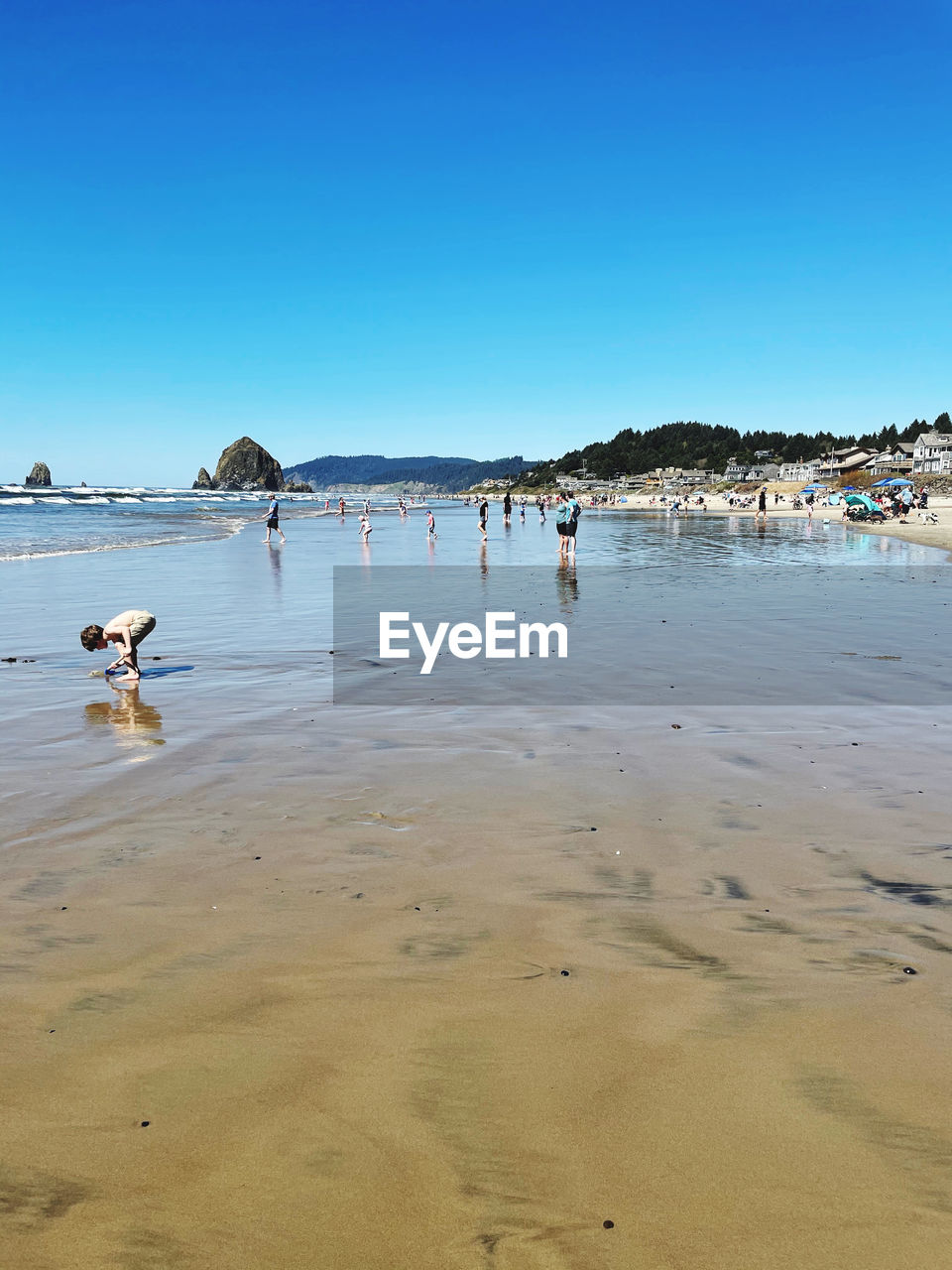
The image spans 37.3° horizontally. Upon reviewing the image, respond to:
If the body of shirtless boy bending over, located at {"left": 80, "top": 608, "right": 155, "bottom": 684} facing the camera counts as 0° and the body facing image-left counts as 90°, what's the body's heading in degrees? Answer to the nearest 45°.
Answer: approximately 90°
